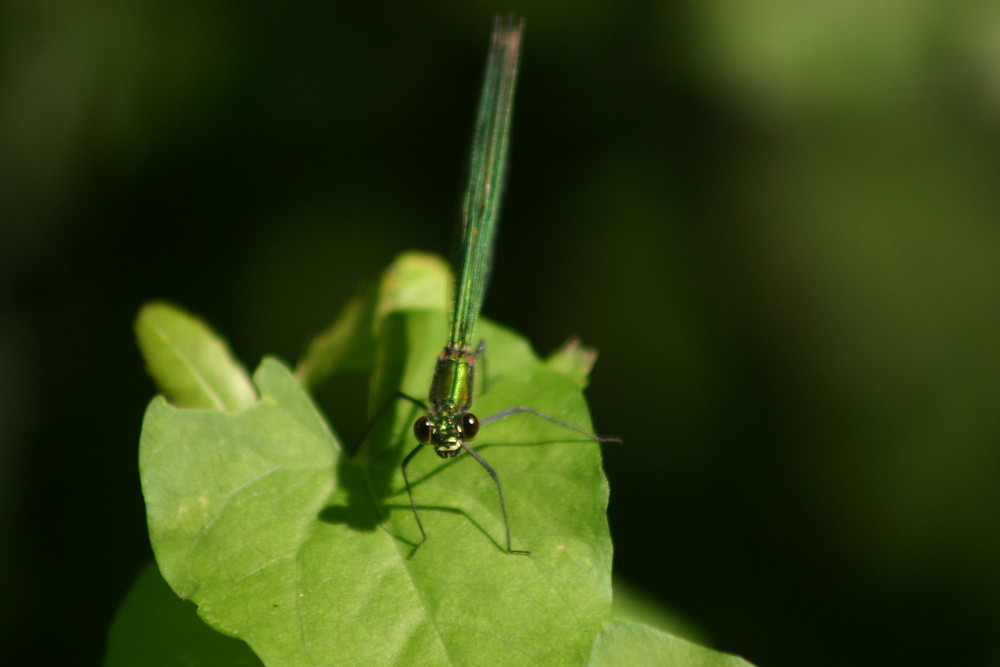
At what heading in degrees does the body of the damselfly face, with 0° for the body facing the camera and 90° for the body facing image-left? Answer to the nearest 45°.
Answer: approximately 0°
